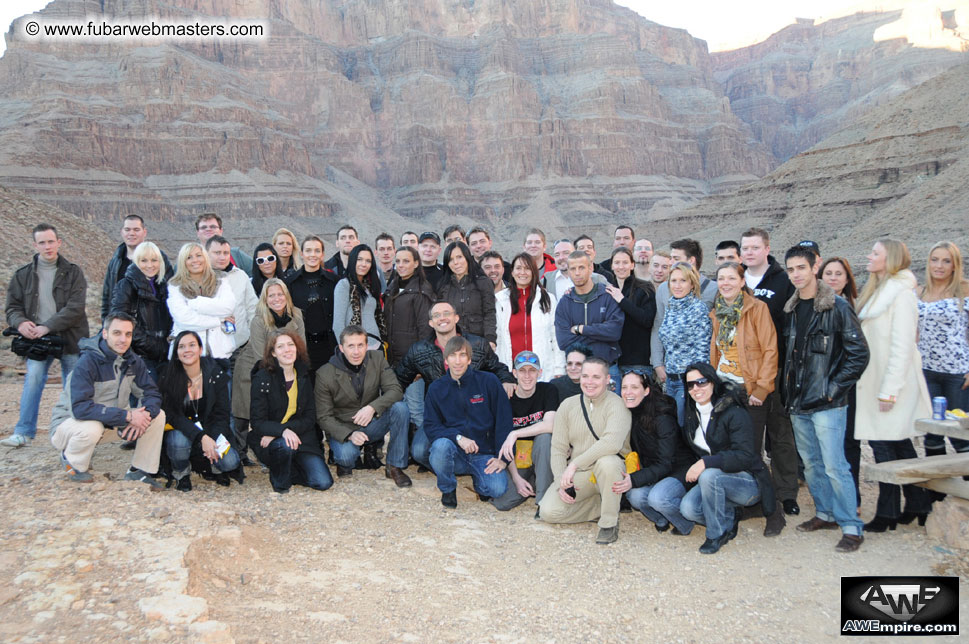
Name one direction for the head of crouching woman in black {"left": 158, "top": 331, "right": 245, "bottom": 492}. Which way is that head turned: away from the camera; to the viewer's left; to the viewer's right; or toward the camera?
toward the camera

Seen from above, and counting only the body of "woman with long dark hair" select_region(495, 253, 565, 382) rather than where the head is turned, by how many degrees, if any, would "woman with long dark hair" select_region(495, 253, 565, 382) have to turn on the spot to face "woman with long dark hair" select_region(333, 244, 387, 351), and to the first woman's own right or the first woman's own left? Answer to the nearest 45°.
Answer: approximately 90° to the first woman's own right

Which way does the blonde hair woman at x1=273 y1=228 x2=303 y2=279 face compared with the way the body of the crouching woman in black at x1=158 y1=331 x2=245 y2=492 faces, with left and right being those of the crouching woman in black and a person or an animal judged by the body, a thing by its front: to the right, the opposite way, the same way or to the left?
the same way

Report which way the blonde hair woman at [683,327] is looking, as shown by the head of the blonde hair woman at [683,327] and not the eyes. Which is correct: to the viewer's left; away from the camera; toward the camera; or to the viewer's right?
toward the camera

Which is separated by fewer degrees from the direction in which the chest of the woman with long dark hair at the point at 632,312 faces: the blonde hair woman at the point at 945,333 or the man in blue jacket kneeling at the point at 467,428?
the man in blue jacket kneeling

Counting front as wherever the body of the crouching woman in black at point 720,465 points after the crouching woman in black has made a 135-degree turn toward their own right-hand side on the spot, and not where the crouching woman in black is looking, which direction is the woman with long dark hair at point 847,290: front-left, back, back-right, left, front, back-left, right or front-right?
front-right

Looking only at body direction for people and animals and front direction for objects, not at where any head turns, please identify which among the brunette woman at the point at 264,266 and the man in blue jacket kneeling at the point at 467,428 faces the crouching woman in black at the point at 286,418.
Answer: the brunette woman

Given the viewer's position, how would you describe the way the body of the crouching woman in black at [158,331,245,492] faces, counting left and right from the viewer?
facing the viewer

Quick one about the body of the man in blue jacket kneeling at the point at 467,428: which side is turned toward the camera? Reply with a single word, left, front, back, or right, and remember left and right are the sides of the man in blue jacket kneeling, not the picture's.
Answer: front

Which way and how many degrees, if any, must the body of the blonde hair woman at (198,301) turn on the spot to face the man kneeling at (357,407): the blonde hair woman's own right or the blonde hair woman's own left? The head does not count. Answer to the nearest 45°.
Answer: approximately 90° to the blonde hair woman's own left

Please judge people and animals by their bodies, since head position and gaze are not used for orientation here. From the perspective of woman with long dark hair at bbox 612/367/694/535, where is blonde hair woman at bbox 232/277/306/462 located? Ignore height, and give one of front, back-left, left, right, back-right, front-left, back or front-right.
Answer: front-right

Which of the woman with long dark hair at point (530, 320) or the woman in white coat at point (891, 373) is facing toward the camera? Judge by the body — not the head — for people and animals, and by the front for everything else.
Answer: the woman with long dark hair

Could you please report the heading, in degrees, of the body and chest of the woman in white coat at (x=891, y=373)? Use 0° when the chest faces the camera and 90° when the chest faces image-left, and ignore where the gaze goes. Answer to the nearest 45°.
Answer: approximately 90°

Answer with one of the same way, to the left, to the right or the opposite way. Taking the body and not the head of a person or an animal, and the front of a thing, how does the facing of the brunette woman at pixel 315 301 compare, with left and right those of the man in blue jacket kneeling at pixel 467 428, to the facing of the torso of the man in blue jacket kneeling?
the same way
